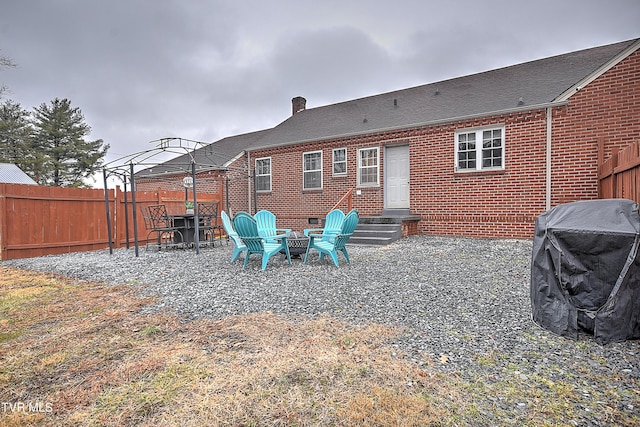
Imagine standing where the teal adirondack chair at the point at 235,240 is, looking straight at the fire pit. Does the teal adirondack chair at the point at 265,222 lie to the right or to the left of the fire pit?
left

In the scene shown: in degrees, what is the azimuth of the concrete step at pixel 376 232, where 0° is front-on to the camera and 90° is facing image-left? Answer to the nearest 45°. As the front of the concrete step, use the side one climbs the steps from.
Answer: approximately 45°

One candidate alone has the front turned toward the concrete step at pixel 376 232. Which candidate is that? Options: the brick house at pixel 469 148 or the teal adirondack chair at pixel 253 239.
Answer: the teal adirondack chair

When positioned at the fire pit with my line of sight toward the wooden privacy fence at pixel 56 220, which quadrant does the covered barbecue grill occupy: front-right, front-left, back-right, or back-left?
back-left
